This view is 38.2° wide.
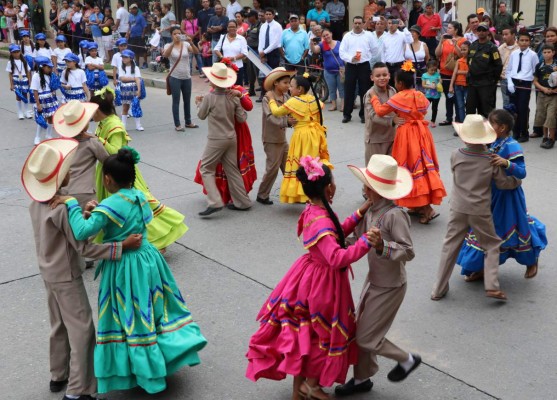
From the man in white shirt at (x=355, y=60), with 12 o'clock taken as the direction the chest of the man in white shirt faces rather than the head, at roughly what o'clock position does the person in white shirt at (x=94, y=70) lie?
The person in white shirt is roughly at 3 o'clock from the man in white shirt.

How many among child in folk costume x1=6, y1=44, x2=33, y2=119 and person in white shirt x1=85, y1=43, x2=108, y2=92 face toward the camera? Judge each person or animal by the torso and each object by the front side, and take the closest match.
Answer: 2

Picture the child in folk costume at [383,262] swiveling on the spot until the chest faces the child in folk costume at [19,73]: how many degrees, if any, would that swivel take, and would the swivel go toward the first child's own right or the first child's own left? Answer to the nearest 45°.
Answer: approximately 45° to the first child's own right

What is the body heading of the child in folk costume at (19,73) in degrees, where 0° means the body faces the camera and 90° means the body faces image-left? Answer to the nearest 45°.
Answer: approximately 0°

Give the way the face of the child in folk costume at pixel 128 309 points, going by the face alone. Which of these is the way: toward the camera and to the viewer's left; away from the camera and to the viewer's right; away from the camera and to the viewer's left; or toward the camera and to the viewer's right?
away from the camera and to the viewer's left

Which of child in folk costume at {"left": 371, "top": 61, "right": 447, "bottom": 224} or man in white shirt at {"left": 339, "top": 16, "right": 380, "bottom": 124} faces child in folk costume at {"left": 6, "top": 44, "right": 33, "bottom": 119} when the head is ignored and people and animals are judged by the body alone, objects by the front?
child in folk costume at {"left": 371, "top": 61, "right": 447, "bottom": 224}

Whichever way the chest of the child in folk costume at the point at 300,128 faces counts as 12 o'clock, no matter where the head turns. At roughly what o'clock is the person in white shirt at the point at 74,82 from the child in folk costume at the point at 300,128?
the person in white shirt at the point at 74,82 is roughly at 12 o'clock from the child in folk costume at the point at 300,128.

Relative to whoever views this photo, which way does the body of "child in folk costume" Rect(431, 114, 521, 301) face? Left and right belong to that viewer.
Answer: facing away from the viewer and to the right of the viewer

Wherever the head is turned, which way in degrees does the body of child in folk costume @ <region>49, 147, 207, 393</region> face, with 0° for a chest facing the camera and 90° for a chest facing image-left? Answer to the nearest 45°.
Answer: approximately 135°

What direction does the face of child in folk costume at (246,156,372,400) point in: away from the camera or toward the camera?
away from the camera

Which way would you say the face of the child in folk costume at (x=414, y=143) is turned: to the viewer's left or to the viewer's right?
to the viewer's left
